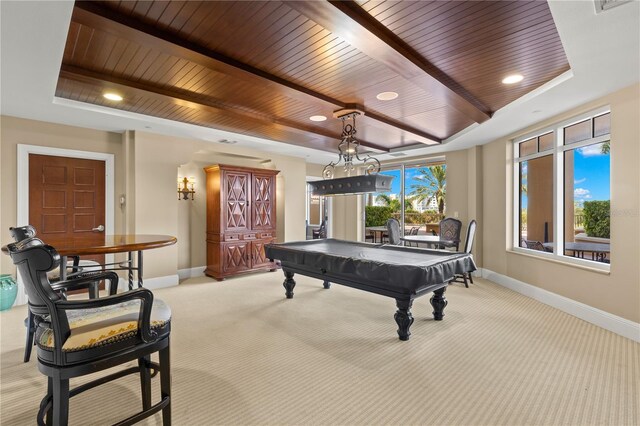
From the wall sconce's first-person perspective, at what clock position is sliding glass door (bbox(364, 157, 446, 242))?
The sliding glass door is roughly at 9 o'clock from the wall sconce.

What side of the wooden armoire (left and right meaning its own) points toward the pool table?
front

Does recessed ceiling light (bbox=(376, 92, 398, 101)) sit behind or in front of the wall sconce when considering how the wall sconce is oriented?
in front

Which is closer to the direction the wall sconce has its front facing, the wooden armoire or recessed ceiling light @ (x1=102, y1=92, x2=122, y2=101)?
the recessed ceiling light

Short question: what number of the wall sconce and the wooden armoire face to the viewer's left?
0

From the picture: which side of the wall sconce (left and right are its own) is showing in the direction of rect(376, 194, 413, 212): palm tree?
left

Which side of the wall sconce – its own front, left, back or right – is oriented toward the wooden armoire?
left

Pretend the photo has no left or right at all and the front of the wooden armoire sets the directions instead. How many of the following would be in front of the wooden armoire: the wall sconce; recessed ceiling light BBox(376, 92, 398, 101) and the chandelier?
2

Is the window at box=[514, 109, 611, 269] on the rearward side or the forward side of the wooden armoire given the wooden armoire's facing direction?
on the forward side

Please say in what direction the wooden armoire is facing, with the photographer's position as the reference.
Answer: facing the viewer and to the right of the viewer

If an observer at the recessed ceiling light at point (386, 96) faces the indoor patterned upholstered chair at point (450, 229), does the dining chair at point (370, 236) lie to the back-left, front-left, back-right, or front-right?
front-left

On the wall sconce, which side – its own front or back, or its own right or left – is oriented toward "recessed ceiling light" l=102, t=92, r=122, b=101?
front

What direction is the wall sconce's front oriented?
toward the camera
